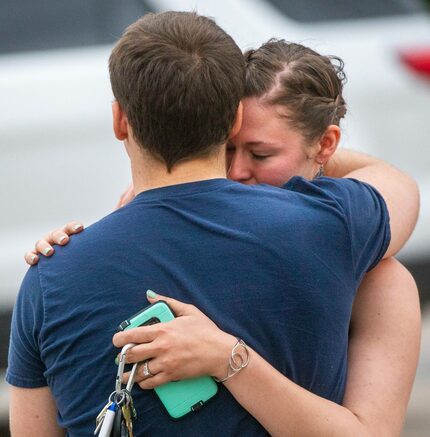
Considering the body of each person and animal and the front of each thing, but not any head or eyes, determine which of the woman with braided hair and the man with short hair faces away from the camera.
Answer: the man with short hair

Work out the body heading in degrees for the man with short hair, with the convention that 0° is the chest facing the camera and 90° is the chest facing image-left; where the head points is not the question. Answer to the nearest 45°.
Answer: approximately 180°

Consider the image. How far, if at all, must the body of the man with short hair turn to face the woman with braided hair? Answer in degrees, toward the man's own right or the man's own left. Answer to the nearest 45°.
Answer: approximately 45° to the man's own right

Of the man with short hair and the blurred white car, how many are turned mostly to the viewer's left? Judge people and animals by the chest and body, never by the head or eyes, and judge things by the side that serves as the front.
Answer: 1

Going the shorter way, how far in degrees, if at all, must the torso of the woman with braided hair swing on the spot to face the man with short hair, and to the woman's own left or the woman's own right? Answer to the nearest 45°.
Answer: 0° — they already face them

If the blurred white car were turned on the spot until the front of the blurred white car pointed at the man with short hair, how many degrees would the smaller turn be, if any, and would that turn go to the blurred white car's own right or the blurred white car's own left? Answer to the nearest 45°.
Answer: approximately 90° to the blurred white car's own left

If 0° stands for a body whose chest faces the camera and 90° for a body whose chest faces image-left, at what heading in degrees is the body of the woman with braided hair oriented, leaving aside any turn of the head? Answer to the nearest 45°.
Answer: approximately 45°

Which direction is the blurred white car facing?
to the viewer's left

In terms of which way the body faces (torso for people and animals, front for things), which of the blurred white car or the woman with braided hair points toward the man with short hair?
the woman with braided hair

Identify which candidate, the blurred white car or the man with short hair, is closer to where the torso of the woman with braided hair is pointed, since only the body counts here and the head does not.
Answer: the man with short hair

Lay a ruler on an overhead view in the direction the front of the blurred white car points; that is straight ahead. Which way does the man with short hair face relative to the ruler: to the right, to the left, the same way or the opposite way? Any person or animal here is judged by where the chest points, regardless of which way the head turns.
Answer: to the right
